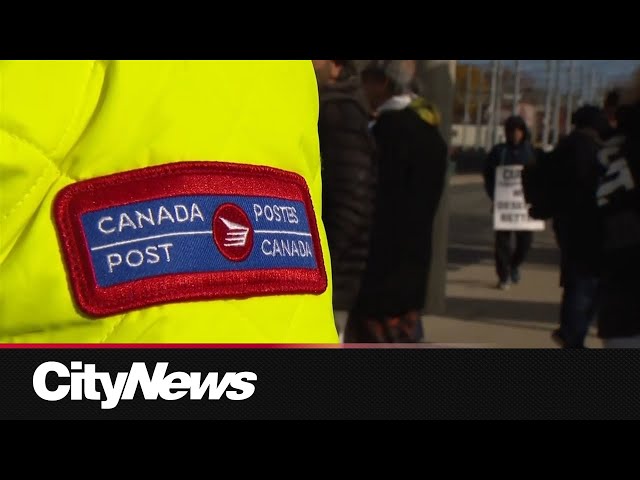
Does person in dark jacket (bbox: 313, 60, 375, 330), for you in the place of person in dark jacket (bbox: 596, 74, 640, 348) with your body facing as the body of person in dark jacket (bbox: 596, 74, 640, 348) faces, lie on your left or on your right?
on your left

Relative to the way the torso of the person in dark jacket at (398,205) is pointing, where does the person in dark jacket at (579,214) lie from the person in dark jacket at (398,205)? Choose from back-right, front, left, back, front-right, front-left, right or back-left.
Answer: back-right

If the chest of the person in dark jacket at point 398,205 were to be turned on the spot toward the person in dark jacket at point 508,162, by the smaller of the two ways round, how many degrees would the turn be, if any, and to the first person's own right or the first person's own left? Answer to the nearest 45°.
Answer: approximately 90° to the first person's own right

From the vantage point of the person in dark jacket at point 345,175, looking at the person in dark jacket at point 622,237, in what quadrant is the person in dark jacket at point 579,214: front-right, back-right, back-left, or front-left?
front-left

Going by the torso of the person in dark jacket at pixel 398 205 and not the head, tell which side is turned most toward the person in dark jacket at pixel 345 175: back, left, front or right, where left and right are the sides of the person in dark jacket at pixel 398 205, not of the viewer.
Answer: left

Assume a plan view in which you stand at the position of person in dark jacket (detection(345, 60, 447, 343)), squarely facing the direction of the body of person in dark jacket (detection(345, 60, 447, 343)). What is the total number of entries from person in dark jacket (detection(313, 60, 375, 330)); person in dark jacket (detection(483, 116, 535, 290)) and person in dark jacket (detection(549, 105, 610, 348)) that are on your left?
1
